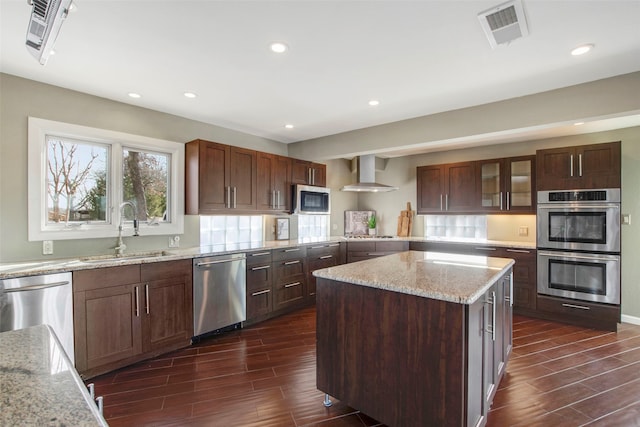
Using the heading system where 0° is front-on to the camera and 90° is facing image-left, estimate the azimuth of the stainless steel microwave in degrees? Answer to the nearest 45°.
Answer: approximately 315°

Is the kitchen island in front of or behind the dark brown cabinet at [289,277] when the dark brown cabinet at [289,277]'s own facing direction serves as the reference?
in front

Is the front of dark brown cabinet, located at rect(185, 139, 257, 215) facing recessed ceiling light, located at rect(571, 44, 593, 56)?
yes

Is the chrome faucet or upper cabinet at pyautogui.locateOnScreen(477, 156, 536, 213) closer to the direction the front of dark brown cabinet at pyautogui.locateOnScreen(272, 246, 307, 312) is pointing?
the upper cabinet

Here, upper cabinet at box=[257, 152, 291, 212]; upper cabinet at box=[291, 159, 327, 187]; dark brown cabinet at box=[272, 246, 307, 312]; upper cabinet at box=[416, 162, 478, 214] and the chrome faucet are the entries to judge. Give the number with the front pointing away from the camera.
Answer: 0

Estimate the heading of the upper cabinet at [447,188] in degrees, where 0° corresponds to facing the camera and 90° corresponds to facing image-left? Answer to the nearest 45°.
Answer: approximately 0°

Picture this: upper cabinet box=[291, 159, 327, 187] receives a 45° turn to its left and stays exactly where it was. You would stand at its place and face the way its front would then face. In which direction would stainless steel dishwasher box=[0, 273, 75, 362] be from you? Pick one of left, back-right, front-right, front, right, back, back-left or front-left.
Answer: back-right

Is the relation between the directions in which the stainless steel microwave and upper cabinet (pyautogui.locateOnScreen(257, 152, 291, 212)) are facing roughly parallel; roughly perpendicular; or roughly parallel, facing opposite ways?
roughly parallel

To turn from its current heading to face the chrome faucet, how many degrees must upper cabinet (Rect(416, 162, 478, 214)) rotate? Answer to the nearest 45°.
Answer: approximately 45° to its right

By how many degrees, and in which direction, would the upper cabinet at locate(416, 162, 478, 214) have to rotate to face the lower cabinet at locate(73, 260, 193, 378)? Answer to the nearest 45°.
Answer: approximately 45° to its right

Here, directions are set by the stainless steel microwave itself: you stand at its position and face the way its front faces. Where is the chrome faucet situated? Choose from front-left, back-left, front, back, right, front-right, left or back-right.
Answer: right

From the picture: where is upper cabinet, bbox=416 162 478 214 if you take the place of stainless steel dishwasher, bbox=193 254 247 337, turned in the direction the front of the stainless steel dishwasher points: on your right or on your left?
on your left

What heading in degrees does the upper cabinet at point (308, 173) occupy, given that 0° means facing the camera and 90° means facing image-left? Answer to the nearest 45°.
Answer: approximately 315°

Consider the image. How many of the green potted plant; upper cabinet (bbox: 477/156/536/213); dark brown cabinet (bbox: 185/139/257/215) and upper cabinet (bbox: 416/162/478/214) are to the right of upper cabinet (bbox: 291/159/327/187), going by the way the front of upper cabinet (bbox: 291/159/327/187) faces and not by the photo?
1

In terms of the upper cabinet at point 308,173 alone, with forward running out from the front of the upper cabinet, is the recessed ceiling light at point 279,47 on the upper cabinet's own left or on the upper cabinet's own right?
on the upper cabinet's own right

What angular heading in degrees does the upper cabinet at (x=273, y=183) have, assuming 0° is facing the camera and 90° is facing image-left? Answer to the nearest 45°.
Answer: approximately 315°

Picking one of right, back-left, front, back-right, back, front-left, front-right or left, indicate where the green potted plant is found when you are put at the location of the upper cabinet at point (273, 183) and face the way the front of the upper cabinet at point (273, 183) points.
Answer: left

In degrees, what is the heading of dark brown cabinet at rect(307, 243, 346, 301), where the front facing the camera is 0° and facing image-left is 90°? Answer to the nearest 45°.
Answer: approximately 315°

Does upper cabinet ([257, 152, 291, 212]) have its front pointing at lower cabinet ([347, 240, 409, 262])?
no

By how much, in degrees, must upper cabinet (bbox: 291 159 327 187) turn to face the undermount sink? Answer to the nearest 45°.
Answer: approximately 90° to its right

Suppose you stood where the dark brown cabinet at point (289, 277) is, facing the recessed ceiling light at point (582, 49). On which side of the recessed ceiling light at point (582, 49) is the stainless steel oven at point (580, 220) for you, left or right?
left

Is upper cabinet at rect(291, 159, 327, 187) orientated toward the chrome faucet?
no

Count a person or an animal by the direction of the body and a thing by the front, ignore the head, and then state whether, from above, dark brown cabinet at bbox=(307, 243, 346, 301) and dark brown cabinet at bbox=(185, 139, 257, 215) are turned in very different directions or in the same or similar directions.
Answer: same or similar directions
